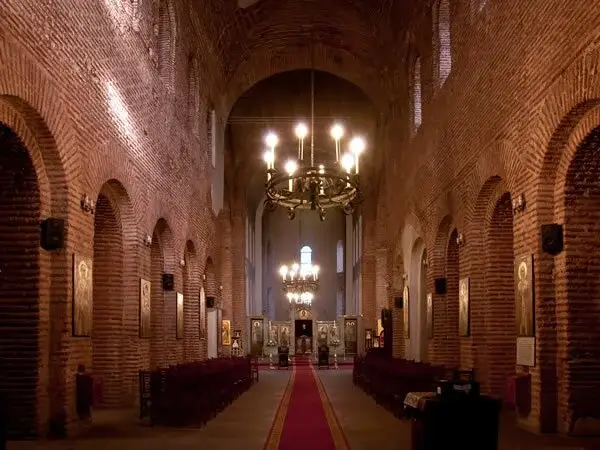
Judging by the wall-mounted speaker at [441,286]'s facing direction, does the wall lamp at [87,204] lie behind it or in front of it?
in front

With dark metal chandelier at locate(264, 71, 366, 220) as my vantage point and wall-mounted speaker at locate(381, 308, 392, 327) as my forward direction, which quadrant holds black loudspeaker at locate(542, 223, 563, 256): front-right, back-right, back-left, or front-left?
back-right

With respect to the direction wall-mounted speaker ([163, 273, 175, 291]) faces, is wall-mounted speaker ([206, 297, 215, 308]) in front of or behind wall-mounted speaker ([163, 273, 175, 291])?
behind

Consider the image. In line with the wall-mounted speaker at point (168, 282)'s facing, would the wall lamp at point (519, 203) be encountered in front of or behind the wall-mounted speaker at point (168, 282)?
in front
